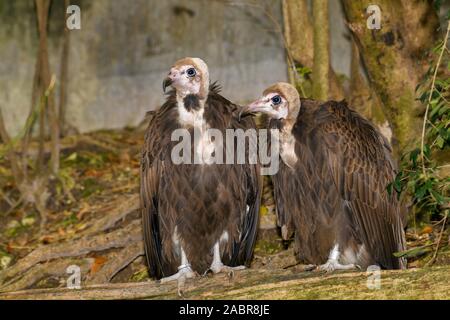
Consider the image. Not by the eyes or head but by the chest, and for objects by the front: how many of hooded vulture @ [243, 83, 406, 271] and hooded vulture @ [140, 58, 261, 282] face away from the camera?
0

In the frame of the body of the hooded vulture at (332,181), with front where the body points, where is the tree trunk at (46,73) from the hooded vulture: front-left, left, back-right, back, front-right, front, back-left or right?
right

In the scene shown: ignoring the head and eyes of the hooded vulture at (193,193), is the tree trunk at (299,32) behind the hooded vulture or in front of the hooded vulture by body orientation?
behind

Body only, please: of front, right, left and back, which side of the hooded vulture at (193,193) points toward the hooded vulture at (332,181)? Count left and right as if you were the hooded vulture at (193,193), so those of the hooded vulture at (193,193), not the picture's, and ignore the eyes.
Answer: left

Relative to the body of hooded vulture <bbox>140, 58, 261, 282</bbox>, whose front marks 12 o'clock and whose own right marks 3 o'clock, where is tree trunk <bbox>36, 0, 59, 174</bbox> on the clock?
The tree trunk is roughly at 5 o'clock from the hooded vulture.

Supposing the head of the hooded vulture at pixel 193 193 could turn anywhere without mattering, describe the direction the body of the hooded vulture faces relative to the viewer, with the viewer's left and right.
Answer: facing the viewer

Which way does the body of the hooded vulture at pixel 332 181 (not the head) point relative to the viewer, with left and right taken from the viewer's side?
facing the viewer and to the left of the viewer

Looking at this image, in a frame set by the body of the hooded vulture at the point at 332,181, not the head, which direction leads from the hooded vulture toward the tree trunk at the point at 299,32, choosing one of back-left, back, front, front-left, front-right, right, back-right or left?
back-right

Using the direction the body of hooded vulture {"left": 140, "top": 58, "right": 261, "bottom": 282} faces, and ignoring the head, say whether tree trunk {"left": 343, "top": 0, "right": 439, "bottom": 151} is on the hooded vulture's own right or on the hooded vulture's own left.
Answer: on the hooded vulture's own left

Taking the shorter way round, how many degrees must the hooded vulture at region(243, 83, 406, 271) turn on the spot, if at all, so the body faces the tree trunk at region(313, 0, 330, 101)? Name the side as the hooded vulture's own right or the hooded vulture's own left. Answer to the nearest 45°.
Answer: approximately 135° to the hooded vulture's own right

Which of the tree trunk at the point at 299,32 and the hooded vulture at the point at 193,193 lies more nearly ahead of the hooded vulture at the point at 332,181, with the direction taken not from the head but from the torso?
the hooded vulture

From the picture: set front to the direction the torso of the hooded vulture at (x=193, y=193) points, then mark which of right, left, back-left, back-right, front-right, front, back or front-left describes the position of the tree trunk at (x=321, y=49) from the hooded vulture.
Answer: back-left
